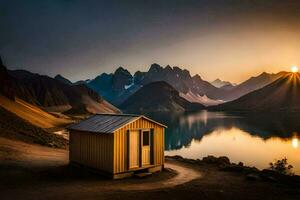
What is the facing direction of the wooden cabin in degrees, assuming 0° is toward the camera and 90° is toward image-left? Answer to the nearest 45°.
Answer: approximately 315°
